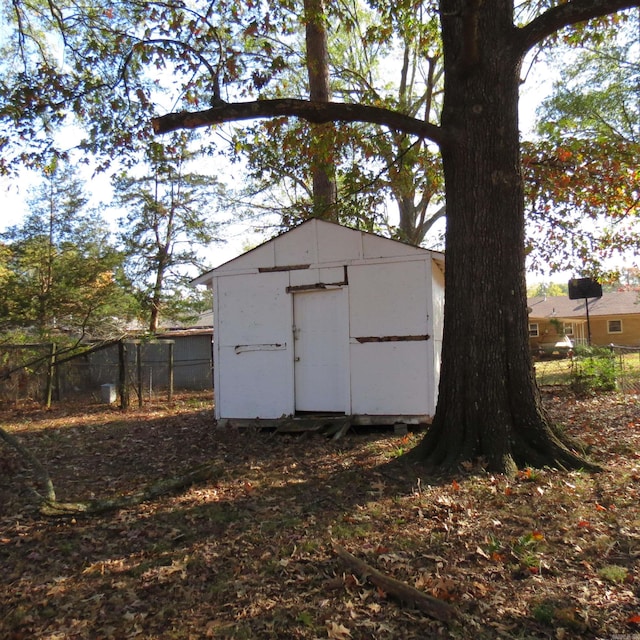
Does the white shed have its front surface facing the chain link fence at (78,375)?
no

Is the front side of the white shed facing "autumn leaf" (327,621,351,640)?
yes

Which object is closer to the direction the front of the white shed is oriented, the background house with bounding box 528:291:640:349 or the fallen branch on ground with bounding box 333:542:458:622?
the fallen branch on ground

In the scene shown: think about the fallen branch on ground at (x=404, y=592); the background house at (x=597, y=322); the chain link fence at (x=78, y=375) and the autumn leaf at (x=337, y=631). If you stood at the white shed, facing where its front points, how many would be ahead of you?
2

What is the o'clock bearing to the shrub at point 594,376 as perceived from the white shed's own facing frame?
The shrub is roughly at 8 o'clock from the white shed.

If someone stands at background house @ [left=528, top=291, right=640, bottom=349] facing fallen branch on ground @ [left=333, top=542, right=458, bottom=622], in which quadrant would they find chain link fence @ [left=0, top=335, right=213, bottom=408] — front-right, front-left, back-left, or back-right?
front-right

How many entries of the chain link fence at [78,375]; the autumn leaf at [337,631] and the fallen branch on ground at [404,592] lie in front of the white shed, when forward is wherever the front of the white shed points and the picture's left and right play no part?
2

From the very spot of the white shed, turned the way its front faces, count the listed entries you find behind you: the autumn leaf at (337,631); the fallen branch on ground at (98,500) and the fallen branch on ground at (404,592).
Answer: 0

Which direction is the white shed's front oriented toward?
toward the camera

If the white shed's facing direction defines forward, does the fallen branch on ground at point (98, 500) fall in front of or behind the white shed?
in front

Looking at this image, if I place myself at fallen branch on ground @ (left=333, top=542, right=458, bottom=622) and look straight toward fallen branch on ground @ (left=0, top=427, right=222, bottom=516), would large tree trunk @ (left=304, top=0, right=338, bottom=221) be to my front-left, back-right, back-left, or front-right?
front-right

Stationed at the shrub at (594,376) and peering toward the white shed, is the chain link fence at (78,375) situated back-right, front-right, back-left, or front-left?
front-right

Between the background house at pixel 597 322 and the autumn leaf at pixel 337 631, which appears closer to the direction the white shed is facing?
the autumn leaf

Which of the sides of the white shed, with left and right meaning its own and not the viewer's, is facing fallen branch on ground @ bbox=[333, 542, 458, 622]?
front

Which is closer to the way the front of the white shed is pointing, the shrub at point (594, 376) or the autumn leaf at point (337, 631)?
the autumn leaf

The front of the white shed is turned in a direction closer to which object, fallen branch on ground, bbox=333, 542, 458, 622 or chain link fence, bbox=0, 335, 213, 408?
the fallen branch on ground
